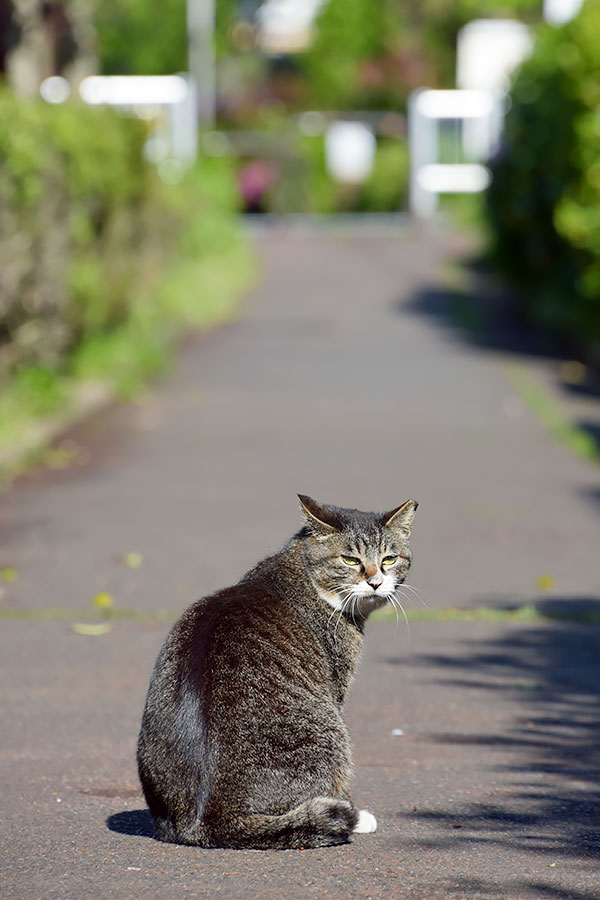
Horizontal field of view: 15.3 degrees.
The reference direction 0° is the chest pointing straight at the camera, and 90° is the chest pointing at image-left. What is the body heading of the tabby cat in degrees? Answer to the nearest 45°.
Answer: approximately 225°

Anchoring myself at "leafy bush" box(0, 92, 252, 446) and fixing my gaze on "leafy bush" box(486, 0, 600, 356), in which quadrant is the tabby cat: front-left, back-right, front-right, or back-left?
back-right

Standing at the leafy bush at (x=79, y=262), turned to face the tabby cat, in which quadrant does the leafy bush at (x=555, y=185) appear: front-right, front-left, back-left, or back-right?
back-left

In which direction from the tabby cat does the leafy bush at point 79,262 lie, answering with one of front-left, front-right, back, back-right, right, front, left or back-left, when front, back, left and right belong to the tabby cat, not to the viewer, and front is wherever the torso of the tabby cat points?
front-left

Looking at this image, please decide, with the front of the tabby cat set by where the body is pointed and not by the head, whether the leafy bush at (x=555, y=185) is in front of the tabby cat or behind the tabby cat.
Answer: in front

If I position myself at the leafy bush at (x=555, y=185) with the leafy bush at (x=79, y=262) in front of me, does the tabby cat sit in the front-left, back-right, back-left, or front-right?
front-left
